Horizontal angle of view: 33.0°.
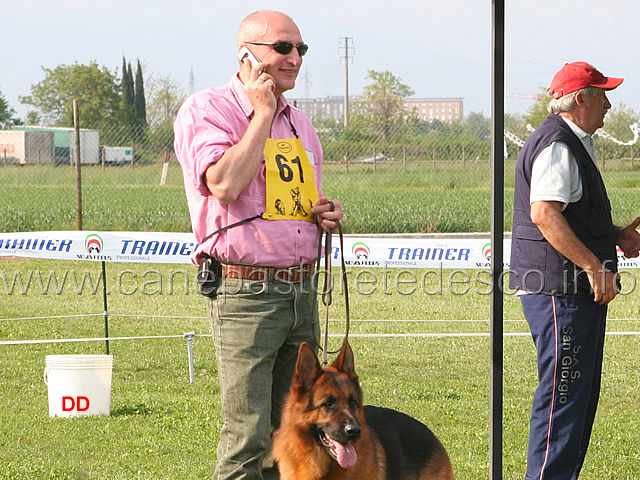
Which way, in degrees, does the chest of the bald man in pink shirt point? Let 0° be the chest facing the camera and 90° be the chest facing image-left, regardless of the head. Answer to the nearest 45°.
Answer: approximately 315°

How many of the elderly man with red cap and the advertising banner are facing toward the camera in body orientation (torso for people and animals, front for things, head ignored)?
1

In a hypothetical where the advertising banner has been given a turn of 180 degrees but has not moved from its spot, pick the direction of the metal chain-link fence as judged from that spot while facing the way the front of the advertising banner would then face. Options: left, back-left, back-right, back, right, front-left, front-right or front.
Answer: front

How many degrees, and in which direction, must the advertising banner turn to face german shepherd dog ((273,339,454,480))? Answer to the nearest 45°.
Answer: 0° — it already faces it

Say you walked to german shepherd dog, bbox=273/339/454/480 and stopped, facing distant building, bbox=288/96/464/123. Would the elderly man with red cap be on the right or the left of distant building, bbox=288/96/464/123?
right

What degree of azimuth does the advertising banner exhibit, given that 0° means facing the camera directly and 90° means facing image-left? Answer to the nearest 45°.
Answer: approximately 0°

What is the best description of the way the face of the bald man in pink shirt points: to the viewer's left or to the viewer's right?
to the viewer's right
